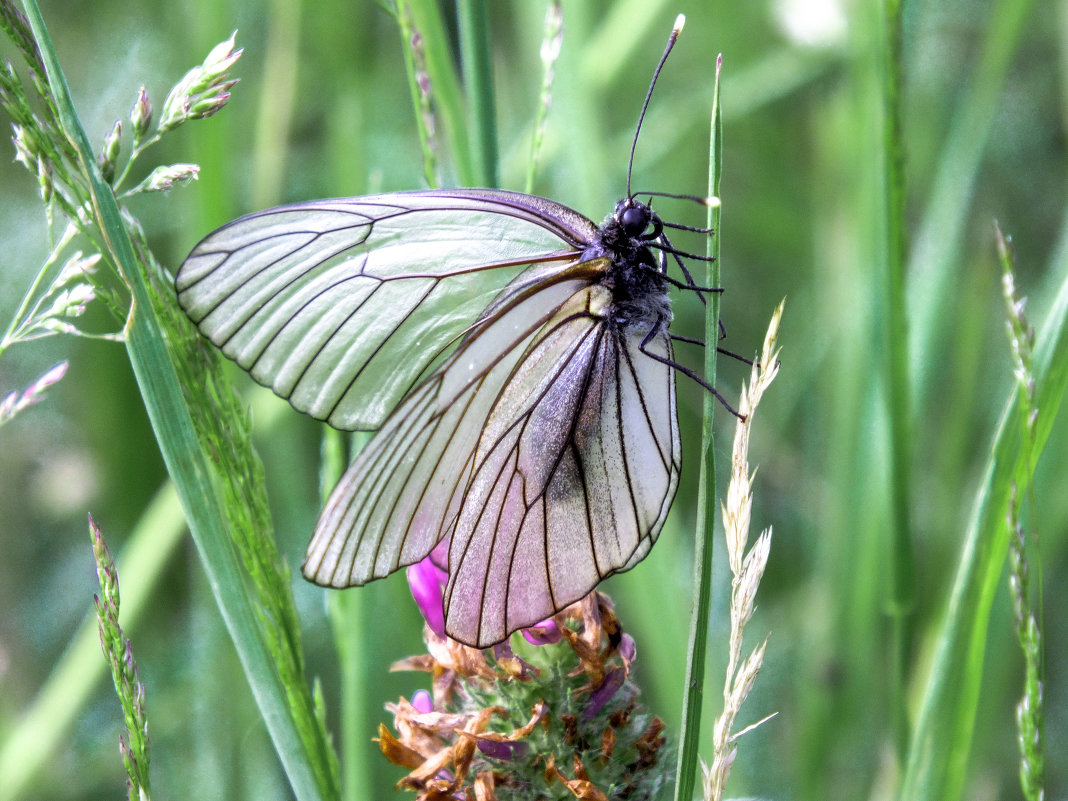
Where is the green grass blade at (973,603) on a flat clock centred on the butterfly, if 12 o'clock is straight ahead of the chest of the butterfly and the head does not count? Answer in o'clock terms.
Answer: The green grass blade is roughly at 1 o'clock from the butterfly.

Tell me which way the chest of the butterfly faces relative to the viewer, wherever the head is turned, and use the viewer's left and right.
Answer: facing to the right of the viewer

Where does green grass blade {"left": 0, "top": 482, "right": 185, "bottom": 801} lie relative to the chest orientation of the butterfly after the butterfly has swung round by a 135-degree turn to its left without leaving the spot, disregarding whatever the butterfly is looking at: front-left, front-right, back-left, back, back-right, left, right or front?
front

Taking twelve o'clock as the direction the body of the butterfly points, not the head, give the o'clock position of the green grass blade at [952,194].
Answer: The green grass blade is roughly at 11 o'clock from the butterfly.
